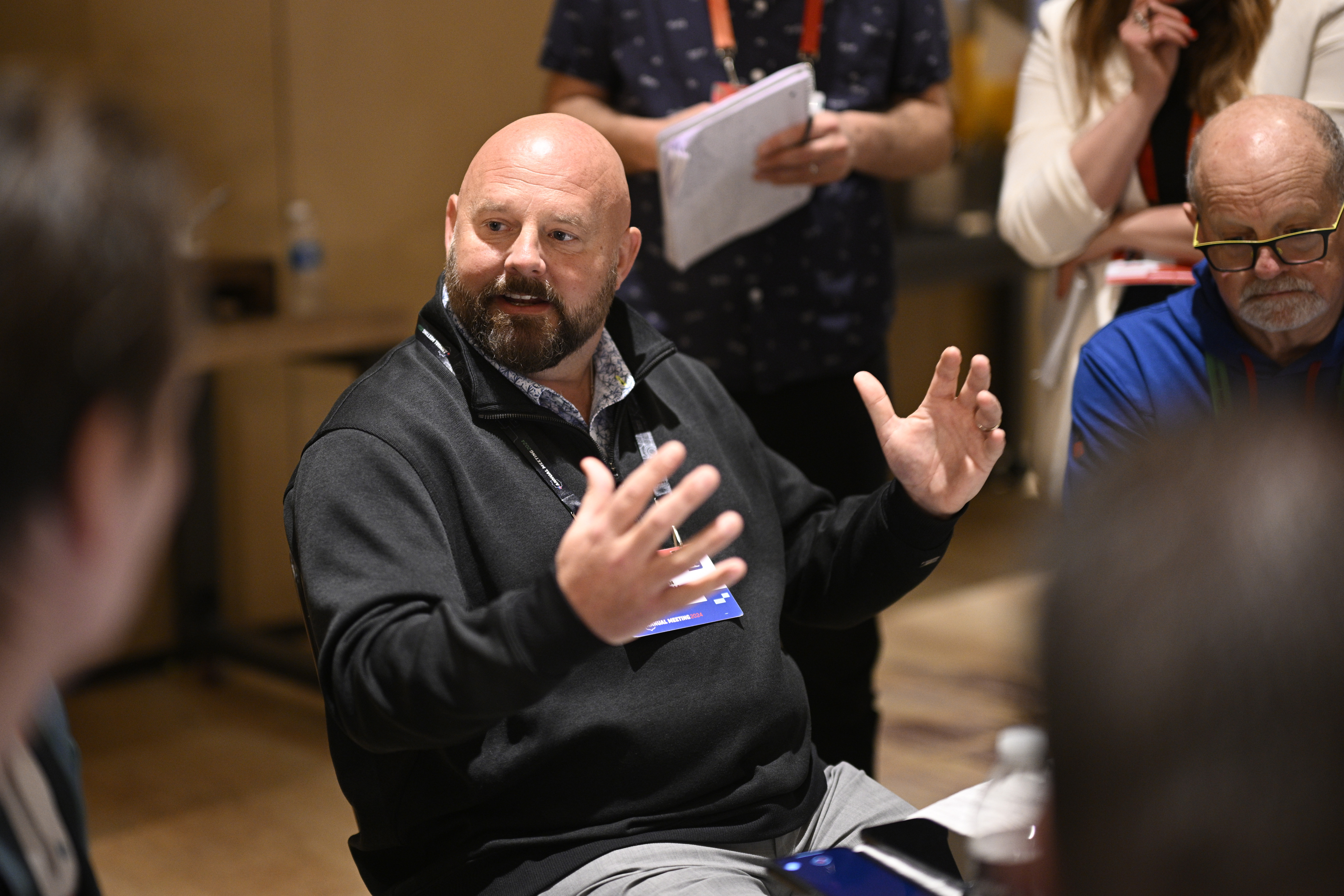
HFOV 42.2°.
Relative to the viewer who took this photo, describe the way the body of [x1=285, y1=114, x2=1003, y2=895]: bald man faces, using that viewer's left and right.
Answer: facing the viewer and to the right of the viewer

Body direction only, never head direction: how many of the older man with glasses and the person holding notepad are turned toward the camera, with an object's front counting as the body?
2

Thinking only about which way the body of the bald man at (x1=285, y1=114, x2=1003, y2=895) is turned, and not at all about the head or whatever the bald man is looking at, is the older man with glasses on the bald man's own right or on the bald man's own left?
on the bald man's own left

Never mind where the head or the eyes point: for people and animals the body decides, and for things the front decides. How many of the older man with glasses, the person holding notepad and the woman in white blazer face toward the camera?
3

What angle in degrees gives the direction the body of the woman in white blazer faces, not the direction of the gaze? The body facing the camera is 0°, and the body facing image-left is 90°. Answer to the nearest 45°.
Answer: approximately 0°

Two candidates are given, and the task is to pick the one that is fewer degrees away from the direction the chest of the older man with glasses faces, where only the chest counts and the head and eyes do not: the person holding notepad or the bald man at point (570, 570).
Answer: the bald man

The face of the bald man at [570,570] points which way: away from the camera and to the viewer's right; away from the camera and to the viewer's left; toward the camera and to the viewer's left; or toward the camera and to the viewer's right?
toward the camera and to the viewer's left

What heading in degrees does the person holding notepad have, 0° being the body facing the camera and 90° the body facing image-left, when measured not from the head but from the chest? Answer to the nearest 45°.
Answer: approximately 0°

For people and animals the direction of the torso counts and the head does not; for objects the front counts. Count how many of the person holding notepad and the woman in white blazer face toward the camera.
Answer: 2
